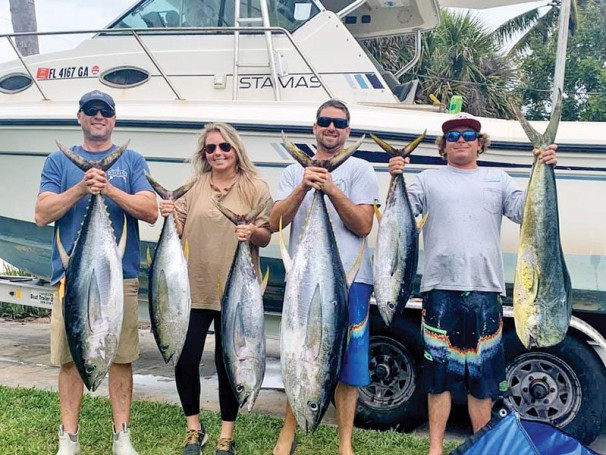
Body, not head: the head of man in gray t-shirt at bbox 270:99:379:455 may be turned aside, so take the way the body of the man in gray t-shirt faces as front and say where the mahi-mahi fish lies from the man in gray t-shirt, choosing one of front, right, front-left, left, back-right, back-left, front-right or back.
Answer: left

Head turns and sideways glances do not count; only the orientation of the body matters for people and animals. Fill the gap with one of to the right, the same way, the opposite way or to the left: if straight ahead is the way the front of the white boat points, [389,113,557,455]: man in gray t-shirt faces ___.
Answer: to the left

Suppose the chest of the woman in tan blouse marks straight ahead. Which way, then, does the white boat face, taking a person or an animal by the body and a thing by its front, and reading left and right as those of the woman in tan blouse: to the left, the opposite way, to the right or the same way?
to the right

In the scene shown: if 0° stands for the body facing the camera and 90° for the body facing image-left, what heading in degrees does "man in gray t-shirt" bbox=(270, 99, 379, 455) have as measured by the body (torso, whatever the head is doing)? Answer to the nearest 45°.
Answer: approximately 0°

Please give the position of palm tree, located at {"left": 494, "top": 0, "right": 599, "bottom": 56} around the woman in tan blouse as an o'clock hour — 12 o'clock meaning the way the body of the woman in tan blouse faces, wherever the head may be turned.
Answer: The palm tree is roughly at 7 o'clock from the woman in tan blouse.

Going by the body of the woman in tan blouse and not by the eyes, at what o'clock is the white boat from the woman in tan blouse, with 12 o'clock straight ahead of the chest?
The white boat is roughly at 6 o'clock from the woman in tan blouse.

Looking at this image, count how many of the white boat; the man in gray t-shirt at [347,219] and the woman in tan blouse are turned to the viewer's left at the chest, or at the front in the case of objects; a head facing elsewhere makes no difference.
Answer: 1

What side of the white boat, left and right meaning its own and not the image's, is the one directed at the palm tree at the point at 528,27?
right

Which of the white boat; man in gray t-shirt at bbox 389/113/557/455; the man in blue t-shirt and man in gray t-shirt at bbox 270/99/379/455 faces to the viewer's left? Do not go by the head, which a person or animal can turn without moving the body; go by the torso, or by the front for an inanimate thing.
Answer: the white boat

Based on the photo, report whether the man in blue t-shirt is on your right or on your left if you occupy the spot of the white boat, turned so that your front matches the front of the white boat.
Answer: on your left

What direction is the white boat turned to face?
to the viewer's left

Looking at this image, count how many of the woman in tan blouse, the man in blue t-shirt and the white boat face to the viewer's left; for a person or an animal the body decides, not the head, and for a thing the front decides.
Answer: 1
